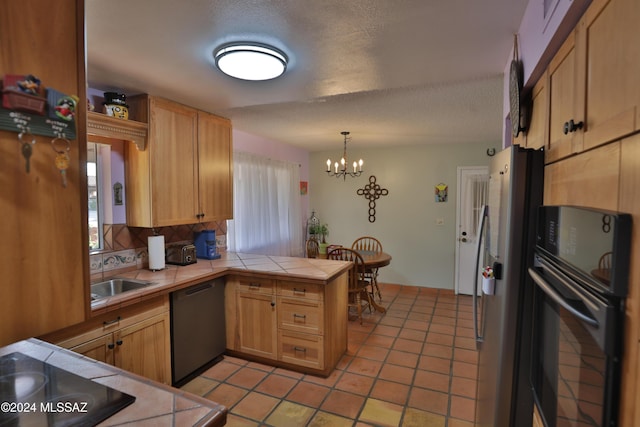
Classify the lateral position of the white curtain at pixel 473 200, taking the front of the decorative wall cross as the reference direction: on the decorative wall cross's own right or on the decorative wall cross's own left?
on the decorative wall cross's own left

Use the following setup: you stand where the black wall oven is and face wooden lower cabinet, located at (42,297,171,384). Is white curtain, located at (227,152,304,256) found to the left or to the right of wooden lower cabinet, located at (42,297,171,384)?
right

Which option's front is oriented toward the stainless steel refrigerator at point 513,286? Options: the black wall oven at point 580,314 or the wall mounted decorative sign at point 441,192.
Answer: the wall mounted decorative sign

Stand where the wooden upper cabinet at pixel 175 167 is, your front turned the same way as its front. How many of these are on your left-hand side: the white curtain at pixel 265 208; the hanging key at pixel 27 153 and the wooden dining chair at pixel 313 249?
2

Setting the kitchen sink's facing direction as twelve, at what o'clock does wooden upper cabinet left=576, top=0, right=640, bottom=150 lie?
The wooden upper cabinet is roughly at 1 o'clock from the kitchen sink.

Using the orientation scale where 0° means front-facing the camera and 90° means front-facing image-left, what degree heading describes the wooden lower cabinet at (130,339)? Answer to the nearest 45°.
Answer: approximately 315°

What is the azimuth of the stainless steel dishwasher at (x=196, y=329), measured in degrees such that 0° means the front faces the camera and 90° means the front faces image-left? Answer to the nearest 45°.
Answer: approximately 315°

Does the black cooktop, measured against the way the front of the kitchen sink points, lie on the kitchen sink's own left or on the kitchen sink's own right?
on the kitchen sink's own right
